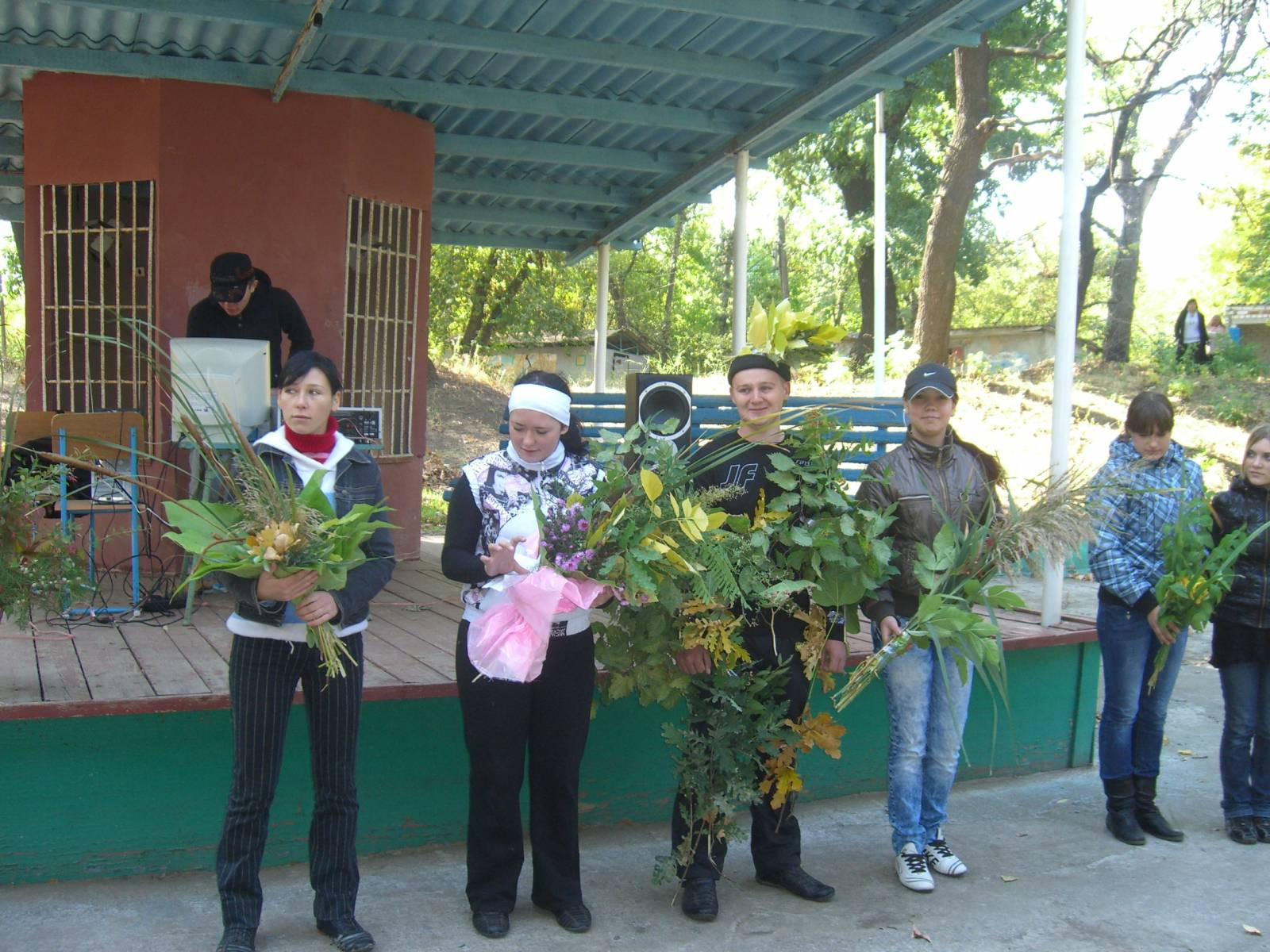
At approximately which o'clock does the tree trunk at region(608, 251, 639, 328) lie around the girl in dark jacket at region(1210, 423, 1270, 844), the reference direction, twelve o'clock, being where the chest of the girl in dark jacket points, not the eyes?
The tree trunk is roughly at 5 o'clock from the girl in dark jacket.

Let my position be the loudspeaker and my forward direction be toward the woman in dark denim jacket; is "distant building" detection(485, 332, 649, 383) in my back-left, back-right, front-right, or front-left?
back-right

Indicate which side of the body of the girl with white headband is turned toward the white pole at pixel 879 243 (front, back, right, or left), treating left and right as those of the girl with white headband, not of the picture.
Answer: back

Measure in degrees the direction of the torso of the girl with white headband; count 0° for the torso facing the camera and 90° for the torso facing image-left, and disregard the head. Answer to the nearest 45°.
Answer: approximately 0°
